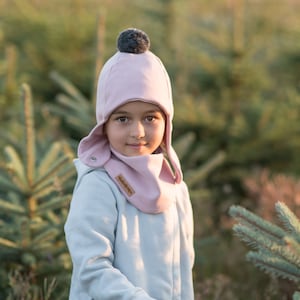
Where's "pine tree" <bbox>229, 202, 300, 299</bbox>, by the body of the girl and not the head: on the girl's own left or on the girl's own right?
on the girl's own left

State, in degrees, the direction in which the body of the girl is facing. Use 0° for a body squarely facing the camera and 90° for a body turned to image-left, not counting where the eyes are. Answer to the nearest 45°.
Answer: approximately 315°

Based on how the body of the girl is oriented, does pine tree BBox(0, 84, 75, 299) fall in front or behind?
behind
